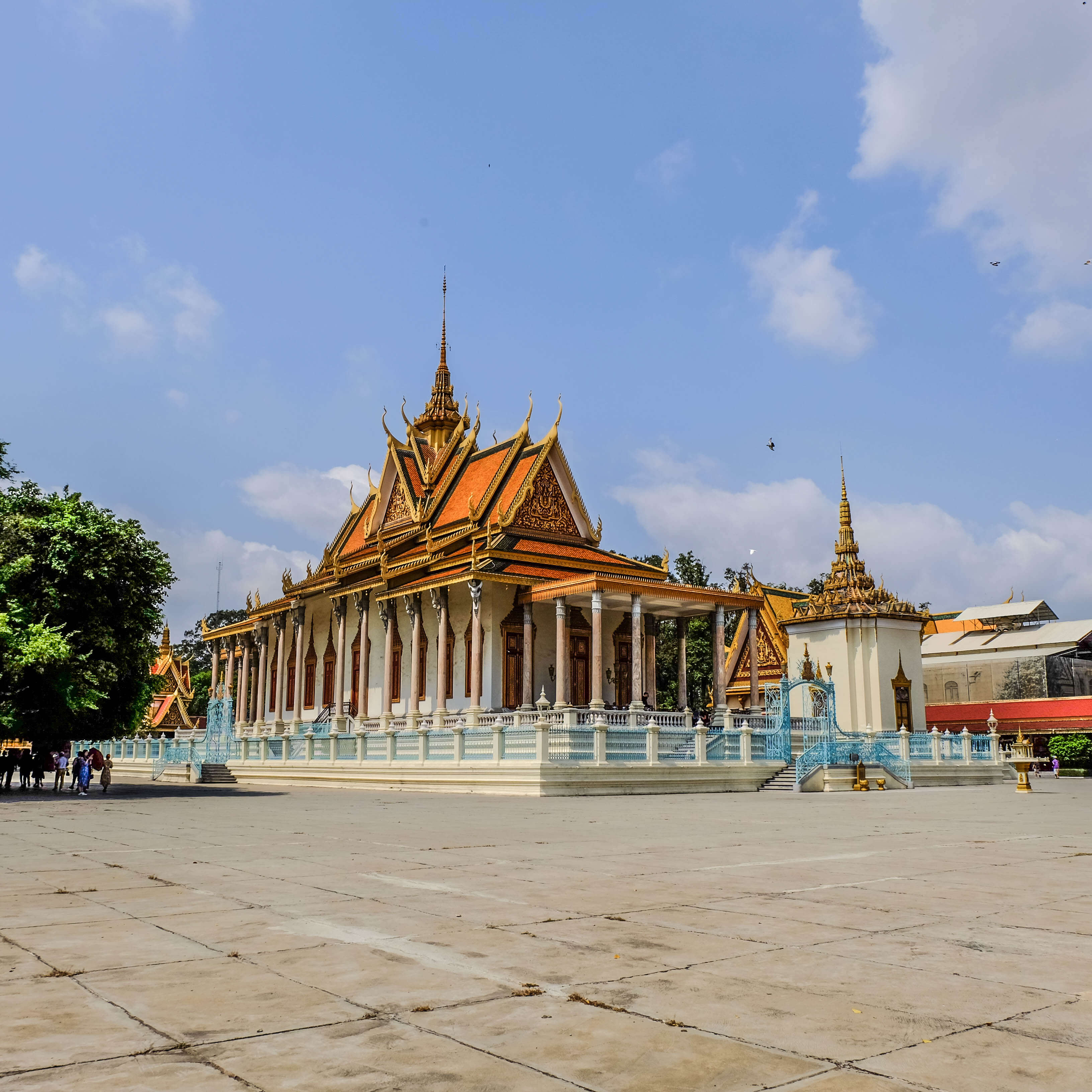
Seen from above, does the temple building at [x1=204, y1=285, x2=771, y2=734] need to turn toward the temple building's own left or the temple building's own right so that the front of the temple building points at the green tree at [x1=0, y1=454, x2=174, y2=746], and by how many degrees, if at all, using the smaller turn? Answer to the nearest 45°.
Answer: approximately 90° to the temple building's own right

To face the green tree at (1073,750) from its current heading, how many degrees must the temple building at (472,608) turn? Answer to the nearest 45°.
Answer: approximately 45° to its left

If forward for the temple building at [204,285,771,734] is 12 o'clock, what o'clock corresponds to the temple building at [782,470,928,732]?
the temple building at [782,470,928,732] is roughly at 10 o'clock from the temple building at [204,285,771,734].

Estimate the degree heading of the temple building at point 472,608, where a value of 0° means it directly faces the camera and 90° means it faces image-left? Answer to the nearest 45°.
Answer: approximately 315°
